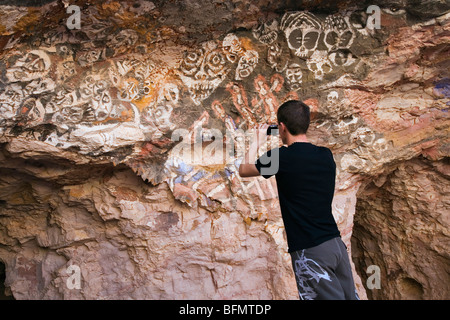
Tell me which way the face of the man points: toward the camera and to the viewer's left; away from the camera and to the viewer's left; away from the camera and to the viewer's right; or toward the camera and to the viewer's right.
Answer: away from the camera and to the viewer's left

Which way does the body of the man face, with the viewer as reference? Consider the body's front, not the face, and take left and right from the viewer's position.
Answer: facing away from the viewer and to the left of the viewer
